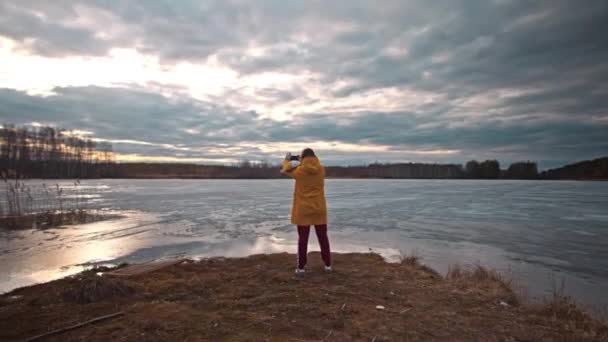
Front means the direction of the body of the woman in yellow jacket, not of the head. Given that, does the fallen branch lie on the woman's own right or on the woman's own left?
on the woman's own left

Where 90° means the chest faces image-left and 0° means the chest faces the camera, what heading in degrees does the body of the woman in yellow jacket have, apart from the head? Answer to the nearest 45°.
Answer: approximately 180°
